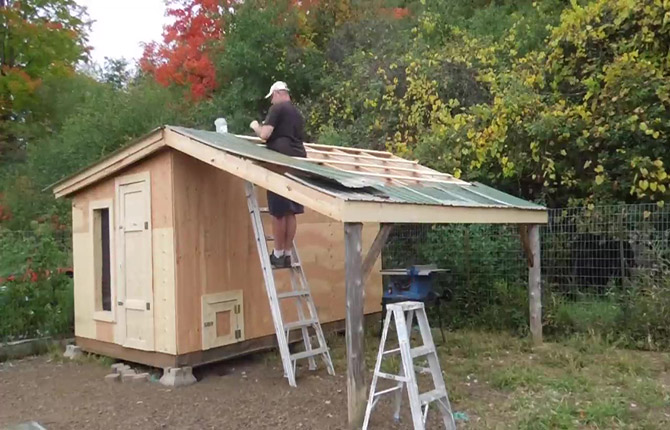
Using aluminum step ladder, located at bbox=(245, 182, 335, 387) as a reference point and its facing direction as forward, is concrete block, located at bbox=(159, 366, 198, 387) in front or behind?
behind

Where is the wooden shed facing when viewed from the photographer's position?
facing the viewer and to the left of the viewer

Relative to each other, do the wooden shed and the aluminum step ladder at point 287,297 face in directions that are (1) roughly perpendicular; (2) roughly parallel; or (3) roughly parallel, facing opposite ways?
roughly perpendicular

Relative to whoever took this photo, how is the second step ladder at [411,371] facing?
facing the viewer and to the right of the viewer

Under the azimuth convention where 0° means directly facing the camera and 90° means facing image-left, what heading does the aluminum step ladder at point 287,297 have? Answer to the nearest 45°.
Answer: approximately 315°

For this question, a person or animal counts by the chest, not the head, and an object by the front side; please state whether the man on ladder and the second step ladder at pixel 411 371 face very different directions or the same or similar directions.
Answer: very different directions

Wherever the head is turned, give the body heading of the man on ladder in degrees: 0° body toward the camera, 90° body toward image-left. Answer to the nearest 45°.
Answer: approximately 135°

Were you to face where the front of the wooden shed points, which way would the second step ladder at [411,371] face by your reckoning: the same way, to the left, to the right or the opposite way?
to the left

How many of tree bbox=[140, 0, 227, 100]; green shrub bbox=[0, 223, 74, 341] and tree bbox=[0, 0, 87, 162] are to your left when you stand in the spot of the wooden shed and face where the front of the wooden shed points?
0

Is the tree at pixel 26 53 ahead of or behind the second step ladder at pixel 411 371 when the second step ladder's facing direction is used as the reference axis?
behind

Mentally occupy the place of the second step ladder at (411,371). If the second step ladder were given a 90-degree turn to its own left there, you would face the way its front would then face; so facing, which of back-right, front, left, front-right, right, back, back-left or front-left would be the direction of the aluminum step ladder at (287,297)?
left

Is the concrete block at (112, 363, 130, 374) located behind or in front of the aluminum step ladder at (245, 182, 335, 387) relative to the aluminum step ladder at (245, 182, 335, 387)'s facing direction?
behind

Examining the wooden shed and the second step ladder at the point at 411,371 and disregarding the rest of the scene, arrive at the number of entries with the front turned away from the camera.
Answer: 0
